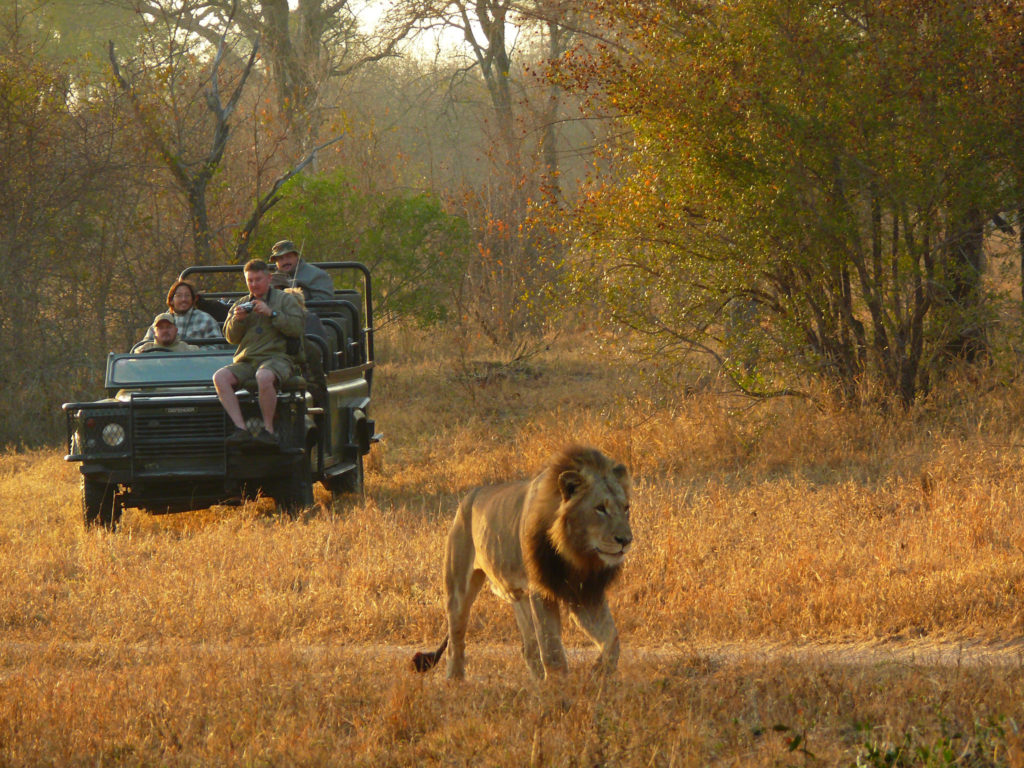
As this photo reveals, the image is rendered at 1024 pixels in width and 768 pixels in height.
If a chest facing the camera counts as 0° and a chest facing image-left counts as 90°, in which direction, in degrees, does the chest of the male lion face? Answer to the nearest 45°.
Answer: approximately 315°

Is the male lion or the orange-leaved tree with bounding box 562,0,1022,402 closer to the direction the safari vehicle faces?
the male lion

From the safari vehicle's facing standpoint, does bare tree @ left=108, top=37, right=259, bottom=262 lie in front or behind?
behind

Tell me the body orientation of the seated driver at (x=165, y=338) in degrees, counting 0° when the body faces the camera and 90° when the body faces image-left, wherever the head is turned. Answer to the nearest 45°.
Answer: approximately 0°

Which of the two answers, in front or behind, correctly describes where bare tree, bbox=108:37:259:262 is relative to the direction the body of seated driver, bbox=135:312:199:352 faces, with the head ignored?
behind

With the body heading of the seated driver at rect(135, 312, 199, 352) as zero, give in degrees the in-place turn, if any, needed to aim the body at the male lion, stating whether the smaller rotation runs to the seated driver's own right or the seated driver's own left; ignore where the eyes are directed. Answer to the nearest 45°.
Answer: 0° — they already face it

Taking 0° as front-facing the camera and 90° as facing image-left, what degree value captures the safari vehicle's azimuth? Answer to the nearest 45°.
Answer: approximately 0°

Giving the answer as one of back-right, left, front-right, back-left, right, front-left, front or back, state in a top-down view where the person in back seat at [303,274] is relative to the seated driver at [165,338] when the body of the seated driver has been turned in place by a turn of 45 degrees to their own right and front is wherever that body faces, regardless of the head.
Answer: back

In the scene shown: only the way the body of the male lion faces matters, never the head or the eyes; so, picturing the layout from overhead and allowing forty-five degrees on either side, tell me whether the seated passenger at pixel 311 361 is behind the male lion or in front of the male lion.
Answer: behind
